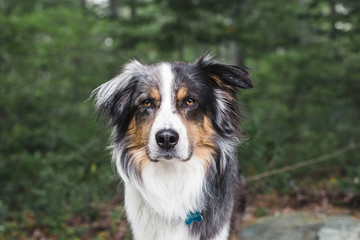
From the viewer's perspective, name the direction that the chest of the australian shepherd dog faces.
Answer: toward the camera

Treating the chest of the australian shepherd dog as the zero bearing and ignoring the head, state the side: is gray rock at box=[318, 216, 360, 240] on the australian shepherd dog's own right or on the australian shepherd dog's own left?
on the australian shepherd dog's own left

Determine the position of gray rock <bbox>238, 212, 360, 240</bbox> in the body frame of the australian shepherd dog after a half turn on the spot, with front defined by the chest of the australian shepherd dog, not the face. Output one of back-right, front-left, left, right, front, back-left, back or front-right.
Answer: front-right
